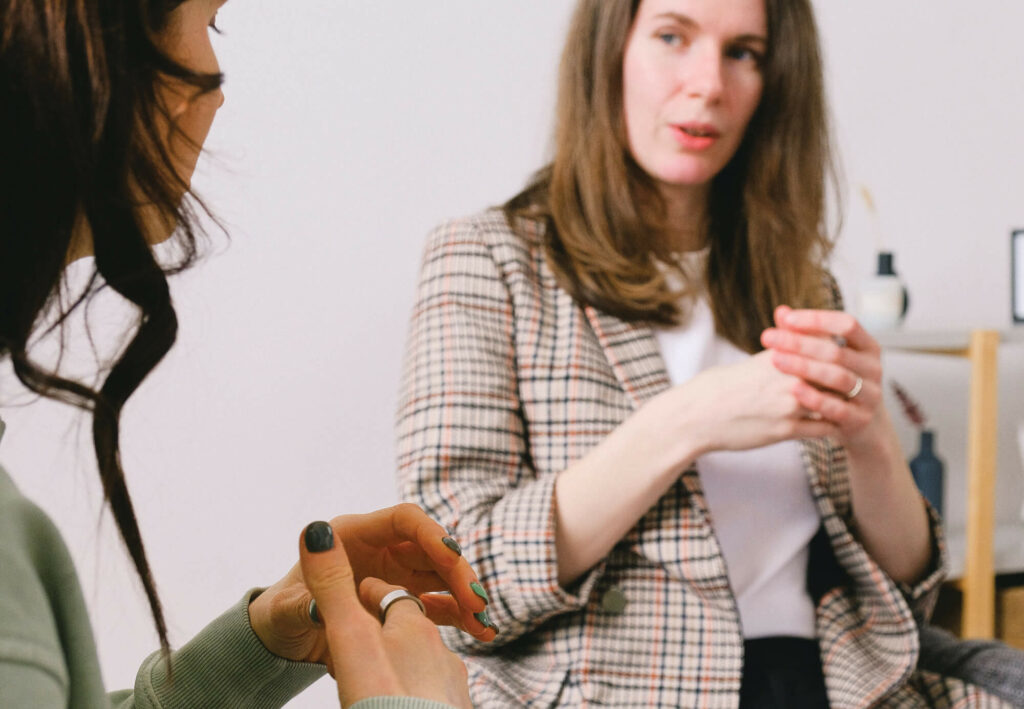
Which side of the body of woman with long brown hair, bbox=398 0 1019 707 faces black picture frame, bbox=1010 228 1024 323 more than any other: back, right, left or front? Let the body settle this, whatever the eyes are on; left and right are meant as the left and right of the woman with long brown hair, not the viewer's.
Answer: left

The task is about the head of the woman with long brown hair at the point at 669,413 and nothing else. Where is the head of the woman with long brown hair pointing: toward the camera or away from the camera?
toward the camera

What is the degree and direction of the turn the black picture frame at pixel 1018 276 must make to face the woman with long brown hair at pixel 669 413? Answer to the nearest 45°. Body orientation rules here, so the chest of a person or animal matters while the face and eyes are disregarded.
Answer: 0° — it already faces them

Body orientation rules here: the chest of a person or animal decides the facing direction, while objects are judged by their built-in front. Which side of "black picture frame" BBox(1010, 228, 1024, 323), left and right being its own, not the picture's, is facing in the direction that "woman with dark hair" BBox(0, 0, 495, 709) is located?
front

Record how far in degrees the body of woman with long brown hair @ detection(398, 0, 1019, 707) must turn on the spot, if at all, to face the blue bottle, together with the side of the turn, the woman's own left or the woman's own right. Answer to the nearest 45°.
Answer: approximately 90° to the woman's own left

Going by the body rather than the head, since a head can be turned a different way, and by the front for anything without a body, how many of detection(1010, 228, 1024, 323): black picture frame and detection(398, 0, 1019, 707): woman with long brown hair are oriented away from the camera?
0

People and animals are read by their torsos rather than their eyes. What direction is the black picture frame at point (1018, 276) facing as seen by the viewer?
toward the camera
